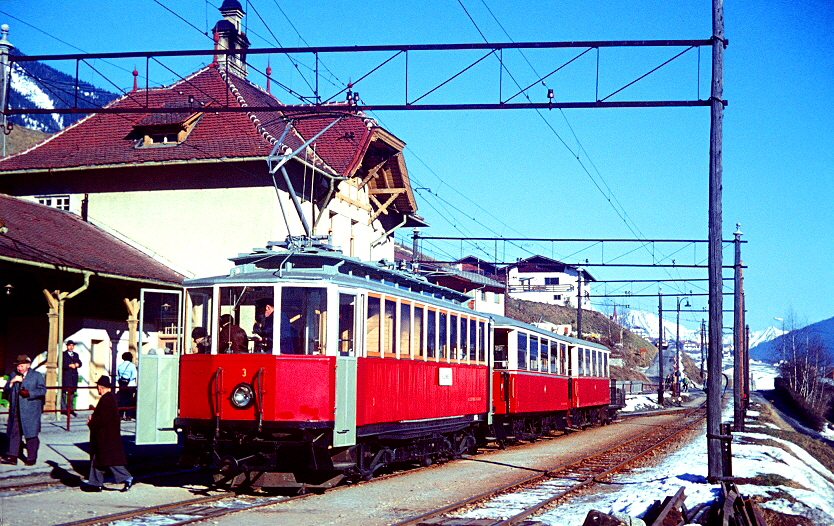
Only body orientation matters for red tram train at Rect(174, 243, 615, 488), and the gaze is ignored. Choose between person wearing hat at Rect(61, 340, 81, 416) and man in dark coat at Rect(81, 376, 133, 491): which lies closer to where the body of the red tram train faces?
the man in dark coat

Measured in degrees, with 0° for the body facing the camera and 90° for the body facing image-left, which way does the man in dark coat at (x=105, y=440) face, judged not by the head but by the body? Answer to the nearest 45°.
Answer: approximately 90°

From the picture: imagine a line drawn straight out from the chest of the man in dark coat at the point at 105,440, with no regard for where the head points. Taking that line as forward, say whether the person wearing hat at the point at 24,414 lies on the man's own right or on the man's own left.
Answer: on the man's own right

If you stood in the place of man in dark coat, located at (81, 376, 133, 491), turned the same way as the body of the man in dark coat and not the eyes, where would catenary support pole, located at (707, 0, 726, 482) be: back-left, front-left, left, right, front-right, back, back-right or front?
back

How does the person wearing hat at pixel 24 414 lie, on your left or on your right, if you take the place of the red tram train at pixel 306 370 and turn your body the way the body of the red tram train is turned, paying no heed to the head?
on your right

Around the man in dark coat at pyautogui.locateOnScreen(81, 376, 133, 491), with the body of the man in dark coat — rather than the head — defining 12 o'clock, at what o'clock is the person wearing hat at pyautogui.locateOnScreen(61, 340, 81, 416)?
The person wearing hat is roughly at 3 o'clock from the man in dark coat.

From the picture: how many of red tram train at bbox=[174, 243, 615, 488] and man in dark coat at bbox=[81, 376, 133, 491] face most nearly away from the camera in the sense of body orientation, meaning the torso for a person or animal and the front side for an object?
0

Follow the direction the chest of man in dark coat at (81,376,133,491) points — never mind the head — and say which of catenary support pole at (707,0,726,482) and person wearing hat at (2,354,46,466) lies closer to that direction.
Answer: the person wearing hat

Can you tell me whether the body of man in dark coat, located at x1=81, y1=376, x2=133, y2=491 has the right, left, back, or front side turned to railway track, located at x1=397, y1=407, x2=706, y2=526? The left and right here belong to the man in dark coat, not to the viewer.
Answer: back

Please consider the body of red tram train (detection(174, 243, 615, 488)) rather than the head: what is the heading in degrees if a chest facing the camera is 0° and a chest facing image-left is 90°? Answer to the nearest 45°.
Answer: approximately 45°

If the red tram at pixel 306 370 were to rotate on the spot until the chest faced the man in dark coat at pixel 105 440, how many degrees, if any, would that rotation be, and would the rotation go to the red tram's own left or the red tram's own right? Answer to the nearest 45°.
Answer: approximately 45° to the red tram's own right
